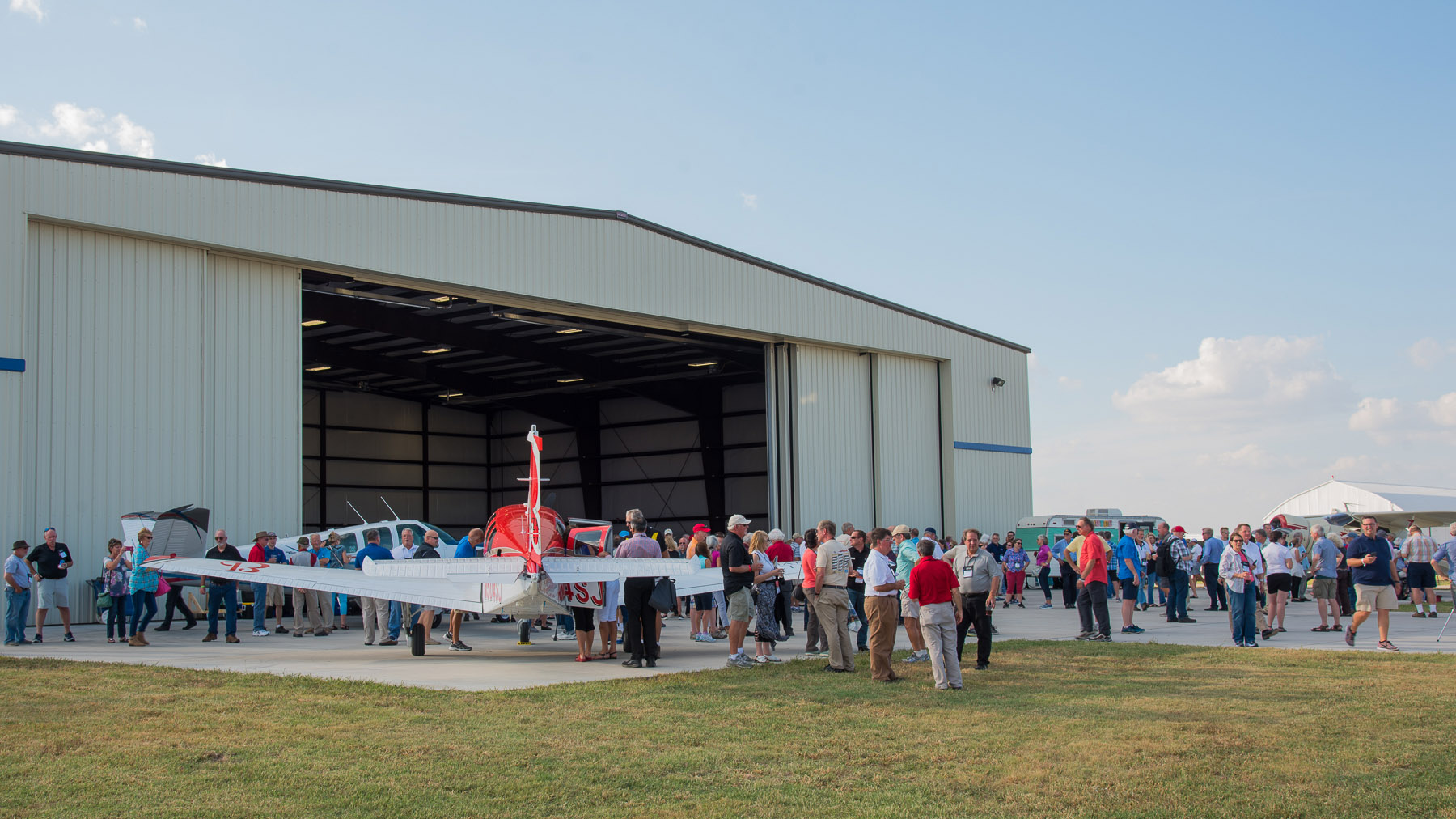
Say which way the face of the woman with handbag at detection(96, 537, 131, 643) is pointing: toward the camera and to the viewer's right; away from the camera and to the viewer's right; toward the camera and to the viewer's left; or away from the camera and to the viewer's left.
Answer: toward the camera and to the viewer's right

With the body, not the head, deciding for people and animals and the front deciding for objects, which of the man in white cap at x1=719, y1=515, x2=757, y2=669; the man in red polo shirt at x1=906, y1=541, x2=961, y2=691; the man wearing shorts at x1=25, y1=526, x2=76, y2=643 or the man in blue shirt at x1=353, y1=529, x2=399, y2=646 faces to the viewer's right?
the man in white cap

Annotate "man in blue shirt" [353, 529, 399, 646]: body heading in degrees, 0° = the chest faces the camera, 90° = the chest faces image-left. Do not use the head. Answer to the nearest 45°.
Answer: approximately 180°

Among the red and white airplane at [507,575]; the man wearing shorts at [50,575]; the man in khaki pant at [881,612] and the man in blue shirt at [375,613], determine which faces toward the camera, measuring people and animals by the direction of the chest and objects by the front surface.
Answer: the man wearing shorts

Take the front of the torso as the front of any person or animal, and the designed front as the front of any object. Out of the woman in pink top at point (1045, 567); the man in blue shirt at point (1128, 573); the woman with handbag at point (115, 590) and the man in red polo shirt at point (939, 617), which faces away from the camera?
the man in red polo shirt

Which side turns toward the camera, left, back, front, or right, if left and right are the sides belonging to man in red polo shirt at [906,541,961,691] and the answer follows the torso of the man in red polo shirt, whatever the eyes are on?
back
